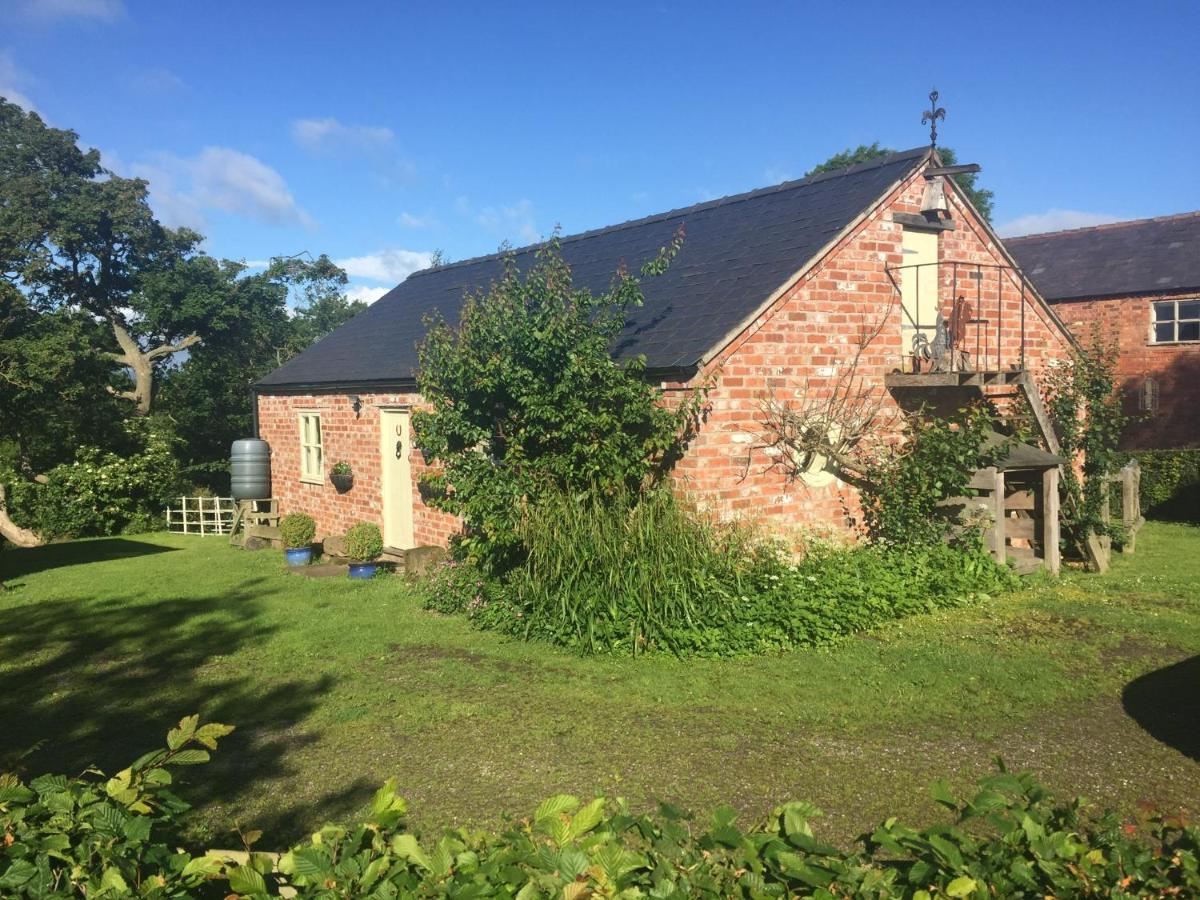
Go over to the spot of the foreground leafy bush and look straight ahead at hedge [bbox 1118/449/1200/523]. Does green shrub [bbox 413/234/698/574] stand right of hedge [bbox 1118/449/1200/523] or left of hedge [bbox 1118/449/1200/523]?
left

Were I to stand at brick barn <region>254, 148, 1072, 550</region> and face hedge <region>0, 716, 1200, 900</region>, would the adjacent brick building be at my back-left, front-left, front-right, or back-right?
back-left

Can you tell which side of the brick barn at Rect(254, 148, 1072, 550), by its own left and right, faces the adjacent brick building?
back

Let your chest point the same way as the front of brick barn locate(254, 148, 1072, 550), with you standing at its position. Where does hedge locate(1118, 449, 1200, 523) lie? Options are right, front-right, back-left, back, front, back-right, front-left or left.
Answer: back

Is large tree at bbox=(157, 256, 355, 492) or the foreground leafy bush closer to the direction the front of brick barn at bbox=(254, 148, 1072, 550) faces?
the foreground leafy bush

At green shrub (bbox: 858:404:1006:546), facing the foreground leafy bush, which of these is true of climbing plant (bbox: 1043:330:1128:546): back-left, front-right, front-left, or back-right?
back-left

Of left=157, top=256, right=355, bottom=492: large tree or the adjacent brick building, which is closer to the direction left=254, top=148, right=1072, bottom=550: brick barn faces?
the large tree

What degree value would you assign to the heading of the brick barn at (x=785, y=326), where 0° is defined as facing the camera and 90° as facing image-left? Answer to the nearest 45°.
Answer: approximately 45°

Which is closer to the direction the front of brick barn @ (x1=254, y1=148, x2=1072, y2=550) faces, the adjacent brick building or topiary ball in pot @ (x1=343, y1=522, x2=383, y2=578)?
the topiary ball in pot

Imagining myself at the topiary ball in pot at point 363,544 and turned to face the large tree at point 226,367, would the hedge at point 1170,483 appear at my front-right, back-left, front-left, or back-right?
back-right

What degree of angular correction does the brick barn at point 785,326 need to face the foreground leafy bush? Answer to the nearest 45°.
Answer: approximately 45° to its left

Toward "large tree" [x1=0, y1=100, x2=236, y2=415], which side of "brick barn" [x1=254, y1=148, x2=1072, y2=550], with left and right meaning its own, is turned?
right

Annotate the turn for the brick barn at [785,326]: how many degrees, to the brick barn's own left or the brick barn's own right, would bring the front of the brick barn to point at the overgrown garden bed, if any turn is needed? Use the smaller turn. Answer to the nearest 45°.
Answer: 0° — it already faces it

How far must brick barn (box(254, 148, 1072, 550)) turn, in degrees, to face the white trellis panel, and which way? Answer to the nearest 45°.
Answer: approximately 90° to its right

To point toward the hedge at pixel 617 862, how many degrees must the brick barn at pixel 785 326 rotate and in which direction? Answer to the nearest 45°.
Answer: approximately 45° to its left
